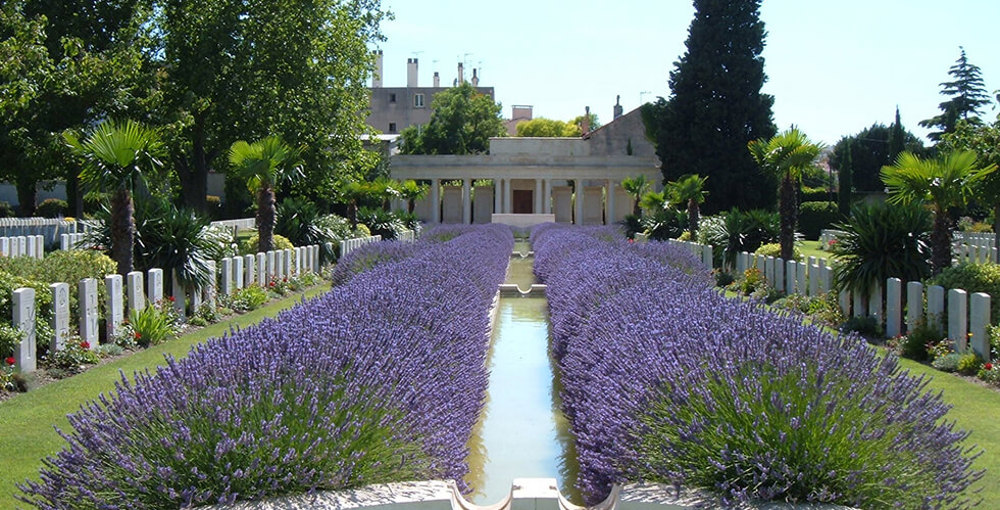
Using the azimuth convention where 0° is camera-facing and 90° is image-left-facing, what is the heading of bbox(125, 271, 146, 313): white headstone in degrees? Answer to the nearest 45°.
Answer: approximately 315°

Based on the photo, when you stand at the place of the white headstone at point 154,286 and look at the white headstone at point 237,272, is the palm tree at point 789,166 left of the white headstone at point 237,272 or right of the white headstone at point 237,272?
right

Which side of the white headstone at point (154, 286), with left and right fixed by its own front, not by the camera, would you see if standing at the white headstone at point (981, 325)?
front

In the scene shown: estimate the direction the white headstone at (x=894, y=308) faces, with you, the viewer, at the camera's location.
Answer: facing the viewer and to the left of the viewer

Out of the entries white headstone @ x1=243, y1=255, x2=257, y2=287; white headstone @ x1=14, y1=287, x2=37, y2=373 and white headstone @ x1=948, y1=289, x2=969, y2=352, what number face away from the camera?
0

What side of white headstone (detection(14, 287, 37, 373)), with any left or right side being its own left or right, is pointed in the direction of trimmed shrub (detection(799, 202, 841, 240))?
left

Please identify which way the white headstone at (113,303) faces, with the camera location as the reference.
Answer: facing the viewer and to the right of the viewer

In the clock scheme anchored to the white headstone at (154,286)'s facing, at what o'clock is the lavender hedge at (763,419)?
The lavender hedge is roughly at 1 o'clock from the white headstone.

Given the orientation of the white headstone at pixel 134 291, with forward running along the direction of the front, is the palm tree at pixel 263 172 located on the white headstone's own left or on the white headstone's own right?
on the white headstone's own left

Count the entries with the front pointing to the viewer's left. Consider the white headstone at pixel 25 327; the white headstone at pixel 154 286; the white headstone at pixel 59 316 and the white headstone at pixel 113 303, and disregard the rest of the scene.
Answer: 0

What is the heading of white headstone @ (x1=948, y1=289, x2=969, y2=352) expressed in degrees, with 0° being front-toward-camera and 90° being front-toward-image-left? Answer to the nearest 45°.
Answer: approximately 45°

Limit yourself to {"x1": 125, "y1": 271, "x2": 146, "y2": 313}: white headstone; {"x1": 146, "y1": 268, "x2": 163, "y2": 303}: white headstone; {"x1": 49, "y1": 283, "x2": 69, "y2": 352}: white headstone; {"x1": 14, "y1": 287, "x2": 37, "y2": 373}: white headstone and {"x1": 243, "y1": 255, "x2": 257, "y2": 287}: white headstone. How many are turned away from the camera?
0

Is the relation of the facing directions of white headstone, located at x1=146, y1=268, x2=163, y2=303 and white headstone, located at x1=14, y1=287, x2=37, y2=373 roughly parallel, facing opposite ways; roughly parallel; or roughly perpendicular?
roughly parallel

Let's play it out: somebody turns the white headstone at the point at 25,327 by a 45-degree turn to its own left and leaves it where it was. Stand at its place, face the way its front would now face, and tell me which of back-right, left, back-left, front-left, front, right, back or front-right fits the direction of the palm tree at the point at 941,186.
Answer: front
